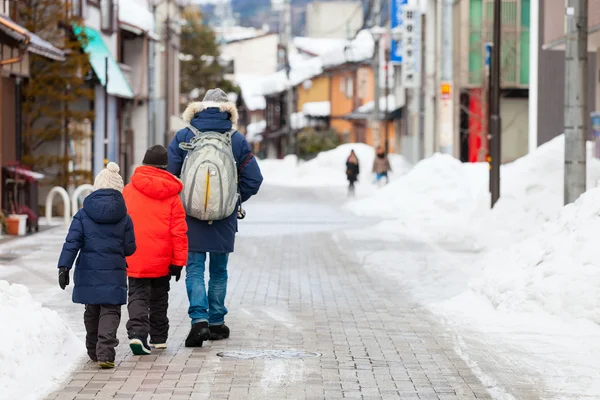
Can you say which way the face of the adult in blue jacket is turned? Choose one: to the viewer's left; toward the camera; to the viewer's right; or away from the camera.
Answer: away from the camera

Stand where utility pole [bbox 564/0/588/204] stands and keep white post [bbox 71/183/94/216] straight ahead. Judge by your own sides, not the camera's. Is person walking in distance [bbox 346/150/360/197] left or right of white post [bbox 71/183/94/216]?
right

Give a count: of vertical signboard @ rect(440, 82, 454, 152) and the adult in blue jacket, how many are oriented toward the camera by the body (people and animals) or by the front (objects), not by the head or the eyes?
1

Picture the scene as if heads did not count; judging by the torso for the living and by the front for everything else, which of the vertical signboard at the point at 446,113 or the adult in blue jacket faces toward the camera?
the vertical signboard

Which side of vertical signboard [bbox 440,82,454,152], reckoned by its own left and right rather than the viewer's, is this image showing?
front

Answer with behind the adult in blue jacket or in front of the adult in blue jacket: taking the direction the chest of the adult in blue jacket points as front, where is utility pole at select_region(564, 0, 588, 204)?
in front

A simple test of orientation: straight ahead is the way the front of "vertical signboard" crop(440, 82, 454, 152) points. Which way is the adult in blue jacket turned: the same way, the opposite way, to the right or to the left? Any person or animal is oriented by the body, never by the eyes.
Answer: the opposite way

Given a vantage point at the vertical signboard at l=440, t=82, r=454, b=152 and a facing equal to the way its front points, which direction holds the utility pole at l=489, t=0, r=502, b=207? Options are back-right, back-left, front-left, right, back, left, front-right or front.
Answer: front

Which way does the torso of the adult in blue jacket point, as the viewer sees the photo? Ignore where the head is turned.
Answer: away from the camera

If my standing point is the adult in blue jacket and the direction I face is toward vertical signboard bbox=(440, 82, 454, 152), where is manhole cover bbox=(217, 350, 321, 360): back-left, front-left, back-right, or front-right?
back-right

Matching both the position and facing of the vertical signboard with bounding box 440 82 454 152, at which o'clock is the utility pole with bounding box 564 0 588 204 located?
The utility pole is roughly at 12 o'clock from the vertical signboard.

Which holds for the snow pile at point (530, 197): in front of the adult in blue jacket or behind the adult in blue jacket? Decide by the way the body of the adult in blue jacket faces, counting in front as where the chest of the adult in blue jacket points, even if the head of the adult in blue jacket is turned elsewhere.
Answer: in front

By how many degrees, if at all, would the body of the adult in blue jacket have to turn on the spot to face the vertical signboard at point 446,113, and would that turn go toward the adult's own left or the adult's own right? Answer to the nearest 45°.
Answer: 0° — they already face it

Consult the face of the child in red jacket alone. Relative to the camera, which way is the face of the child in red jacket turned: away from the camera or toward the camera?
away from the camera

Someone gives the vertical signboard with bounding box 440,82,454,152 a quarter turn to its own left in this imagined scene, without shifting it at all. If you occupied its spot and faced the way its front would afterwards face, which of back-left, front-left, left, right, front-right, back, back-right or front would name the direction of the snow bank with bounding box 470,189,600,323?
right

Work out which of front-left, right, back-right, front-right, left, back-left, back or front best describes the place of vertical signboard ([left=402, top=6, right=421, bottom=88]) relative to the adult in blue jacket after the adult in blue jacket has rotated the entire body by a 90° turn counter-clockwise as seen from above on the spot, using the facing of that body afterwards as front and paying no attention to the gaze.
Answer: right

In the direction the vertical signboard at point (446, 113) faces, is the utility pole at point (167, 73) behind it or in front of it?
behind

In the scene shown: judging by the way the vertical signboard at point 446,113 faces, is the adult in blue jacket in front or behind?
in front
